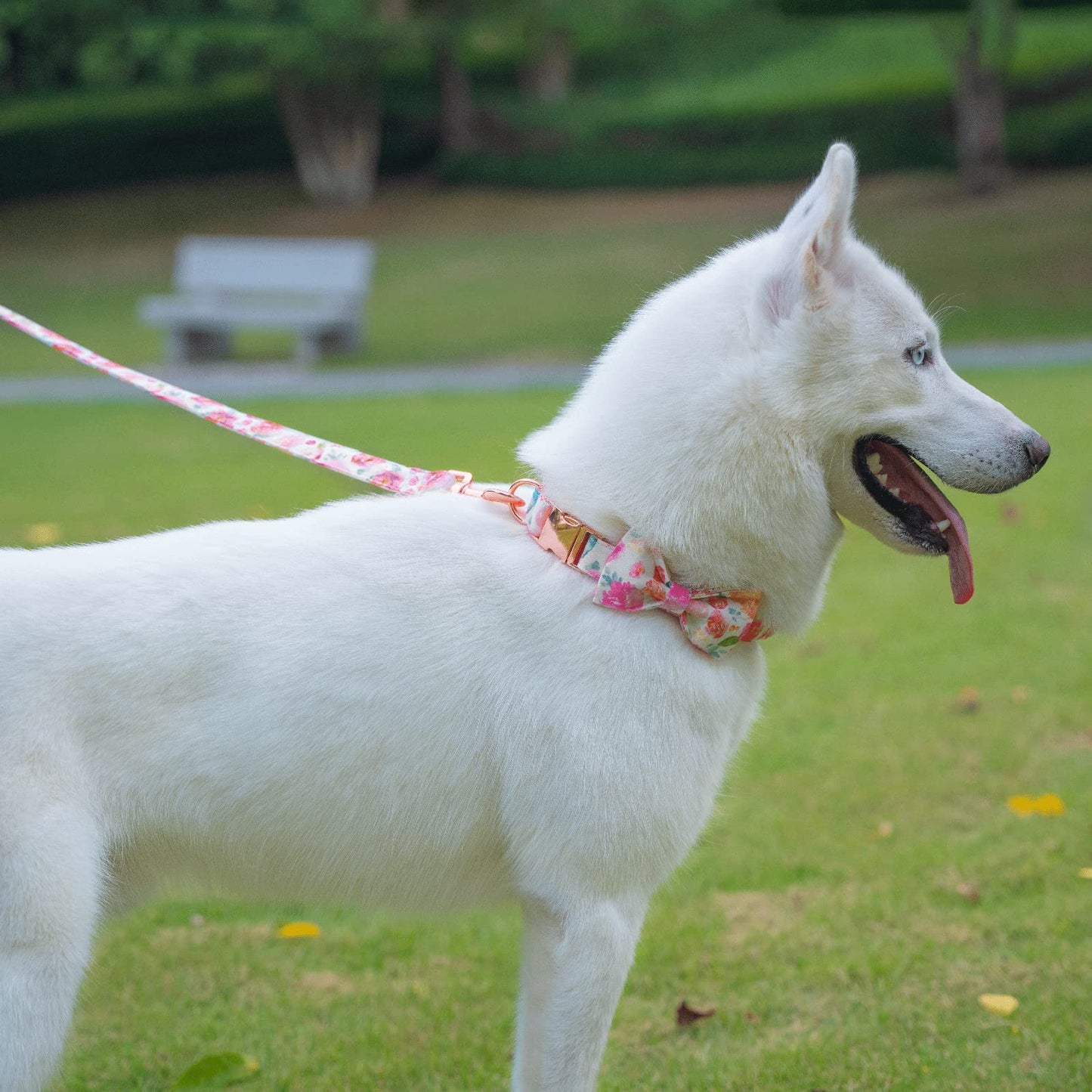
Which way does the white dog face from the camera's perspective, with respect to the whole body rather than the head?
to the viewer's right

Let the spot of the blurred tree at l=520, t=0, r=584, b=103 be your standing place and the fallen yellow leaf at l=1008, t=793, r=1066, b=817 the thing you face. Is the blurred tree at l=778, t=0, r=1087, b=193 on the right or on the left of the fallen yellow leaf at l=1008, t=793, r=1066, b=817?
left

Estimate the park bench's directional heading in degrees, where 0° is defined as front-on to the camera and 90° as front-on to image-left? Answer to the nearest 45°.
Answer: approximately 45°

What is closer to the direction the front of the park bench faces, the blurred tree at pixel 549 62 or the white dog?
the white dog

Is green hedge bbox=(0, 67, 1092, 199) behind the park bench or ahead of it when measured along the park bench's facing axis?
behind

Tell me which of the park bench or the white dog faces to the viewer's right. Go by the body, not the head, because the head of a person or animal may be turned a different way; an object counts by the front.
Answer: the white dog

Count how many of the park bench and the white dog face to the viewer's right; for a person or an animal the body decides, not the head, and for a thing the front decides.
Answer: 1

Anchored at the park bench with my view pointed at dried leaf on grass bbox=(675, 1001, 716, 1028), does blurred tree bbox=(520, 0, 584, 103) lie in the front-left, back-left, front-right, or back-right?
back-left

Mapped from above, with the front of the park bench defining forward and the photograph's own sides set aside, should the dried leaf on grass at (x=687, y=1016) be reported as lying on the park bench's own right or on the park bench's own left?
on the park bench's own left

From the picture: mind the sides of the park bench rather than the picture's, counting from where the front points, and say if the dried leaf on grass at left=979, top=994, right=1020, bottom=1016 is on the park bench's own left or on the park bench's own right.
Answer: on the park bench's own left

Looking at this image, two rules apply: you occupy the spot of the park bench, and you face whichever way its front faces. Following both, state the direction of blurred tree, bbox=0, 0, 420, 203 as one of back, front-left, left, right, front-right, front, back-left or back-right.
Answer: back-right
